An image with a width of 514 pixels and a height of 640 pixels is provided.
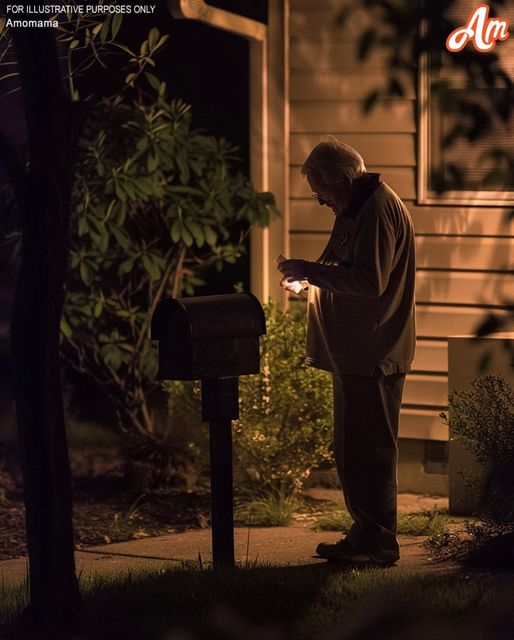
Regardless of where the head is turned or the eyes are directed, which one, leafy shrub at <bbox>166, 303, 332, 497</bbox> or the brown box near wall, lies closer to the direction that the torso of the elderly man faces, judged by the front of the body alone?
the leafy shrub

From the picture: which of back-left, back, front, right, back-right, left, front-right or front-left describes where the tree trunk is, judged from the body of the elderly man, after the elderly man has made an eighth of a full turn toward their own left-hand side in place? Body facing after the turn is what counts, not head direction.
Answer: front

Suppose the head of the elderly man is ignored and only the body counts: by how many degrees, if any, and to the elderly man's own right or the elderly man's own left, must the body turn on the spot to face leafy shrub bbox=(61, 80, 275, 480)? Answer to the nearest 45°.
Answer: approximately 45° to the elderly man's own right

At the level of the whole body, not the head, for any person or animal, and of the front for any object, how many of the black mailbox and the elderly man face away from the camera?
0

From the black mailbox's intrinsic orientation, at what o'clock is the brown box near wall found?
The brown box near wall is roughly at 6 o'clock from the black mailbox.

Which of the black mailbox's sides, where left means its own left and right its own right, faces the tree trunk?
front

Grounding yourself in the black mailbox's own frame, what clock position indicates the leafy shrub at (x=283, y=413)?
The leafy shrub is roughly at 5 o'clock from the black mailbox.

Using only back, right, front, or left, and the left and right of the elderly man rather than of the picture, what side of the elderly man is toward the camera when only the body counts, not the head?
left

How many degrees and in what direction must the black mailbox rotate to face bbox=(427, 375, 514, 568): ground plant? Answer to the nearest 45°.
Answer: approximately 180°

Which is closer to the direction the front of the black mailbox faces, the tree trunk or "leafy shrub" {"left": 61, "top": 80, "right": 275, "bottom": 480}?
the tree trunk

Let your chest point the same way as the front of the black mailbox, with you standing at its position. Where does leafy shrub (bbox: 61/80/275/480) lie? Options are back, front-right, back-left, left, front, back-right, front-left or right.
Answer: back-right

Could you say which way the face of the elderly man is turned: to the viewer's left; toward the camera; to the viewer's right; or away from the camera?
to the viewer's left
